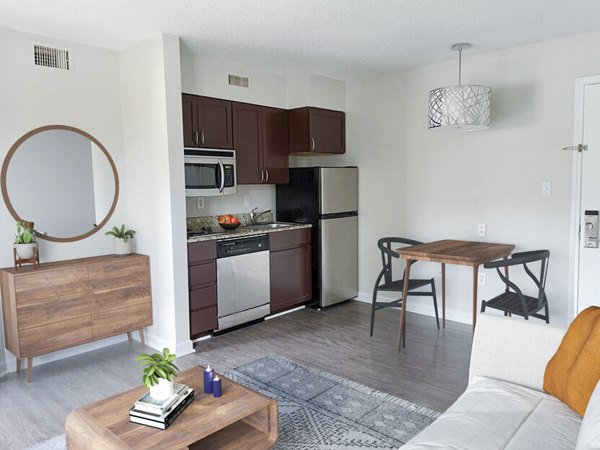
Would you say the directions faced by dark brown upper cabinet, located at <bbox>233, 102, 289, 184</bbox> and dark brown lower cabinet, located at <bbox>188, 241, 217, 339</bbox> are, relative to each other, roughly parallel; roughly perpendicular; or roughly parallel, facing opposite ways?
roughly parallel

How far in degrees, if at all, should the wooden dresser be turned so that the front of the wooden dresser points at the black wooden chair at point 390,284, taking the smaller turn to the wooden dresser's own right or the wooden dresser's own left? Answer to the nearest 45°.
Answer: approximately 45° to the wooden dresser's own left

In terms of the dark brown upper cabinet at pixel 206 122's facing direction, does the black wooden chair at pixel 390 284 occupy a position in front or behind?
in front

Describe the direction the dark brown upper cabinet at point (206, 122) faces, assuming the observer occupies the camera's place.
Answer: facing the viewer and to the right of the viewer

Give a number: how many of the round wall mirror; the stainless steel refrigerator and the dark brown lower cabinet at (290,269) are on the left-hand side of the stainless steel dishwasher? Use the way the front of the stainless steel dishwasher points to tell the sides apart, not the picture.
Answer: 2

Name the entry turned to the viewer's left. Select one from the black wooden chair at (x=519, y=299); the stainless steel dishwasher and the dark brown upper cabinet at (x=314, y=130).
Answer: the black wooden chair

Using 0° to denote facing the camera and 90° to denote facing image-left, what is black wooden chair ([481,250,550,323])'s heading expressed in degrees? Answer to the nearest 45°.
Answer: approximately 90°

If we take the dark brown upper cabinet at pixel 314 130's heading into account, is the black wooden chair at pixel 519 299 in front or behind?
in front

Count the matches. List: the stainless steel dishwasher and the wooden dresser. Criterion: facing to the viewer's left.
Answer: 0

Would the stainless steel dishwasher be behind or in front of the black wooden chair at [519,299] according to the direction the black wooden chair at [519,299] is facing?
in front

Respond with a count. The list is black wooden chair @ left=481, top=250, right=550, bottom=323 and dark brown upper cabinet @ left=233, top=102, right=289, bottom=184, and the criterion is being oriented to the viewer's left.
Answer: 1

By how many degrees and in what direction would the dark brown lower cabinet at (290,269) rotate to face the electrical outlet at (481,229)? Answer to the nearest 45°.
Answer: approximately 45° to its left

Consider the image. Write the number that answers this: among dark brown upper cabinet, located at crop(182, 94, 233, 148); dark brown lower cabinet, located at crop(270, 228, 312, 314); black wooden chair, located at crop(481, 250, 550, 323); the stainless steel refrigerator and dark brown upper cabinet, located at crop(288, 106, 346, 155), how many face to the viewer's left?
1

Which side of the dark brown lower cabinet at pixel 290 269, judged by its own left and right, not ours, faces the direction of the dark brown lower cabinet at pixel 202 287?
right

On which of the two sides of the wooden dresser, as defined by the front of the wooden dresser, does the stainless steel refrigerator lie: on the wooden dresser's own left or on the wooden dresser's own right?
on the wooden dresser's own left

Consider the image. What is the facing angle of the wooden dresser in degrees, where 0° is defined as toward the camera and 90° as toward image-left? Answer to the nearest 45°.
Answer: approximately 315°
